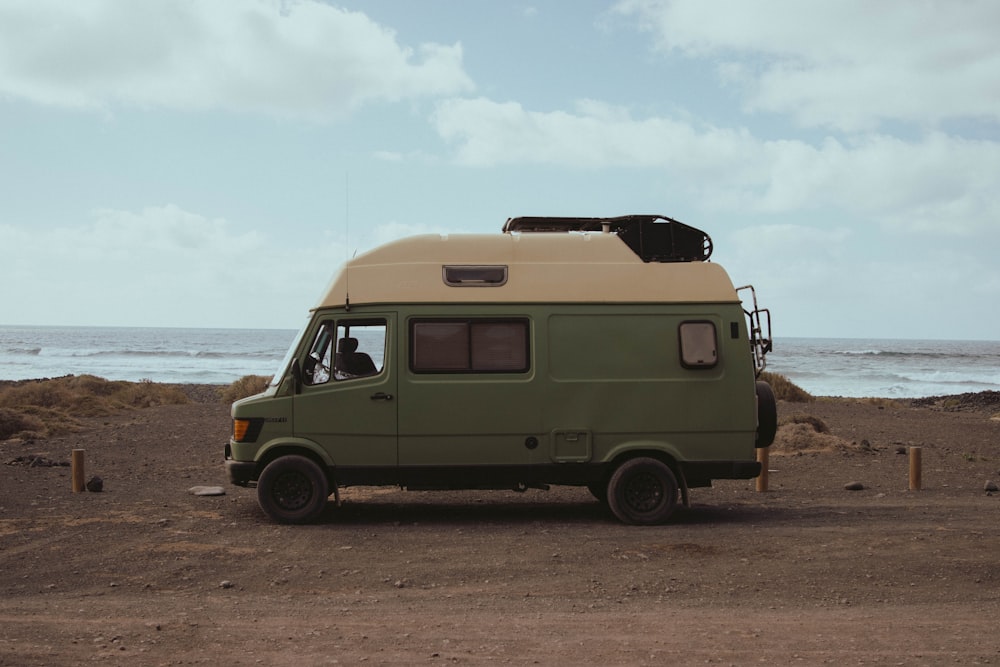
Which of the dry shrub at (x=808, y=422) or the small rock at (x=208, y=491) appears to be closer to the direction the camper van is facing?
the small rock

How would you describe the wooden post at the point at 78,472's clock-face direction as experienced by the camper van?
The wooden post is roughly at 1 o'clock from the camper van.

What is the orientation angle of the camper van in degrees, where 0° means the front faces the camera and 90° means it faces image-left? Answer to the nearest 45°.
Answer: approximately 90°

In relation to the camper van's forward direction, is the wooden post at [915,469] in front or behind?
behind

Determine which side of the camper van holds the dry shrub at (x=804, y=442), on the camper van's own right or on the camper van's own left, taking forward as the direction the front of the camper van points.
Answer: on the camper van's own right

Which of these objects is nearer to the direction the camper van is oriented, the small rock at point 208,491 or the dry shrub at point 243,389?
the small rock

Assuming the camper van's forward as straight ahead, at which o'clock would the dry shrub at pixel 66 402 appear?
The dry shrub is roughly at 2 o'clock from the camper van.

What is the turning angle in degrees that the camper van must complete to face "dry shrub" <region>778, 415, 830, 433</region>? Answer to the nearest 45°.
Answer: approximately 135° to its right

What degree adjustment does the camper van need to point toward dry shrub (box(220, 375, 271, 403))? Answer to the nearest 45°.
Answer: approximately 90° to its right

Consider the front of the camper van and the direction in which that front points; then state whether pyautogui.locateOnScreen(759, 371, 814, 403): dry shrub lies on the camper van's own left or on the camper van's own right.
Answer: on the camper van's own right

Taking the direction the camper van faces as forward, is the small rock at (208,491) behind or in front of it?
in front
